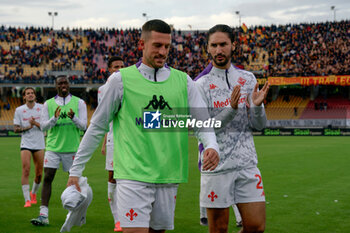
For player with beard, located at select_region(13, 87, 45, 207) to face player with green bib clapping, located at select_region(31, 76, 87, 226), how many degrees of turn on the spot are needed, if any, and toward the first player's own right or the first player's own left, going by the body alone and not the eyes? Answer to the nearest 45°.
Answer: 0° — they already face them

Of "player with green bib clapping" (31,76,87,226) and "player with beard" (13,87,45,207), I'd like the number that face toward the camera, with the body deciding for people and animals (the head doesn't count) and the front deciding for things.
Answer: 2

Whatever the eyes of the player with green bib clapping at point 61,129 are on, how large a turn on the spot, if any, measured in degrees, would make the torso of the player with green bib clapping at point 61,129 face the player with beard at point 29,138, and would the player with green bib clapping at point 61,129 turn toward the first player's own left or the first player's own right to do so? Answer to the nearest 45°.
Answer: approximately 180°

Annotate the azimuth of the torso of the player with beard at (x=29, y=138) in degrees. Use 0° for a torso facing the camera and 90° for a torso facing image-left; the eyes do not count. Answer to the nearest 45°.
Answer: approximately 0°
